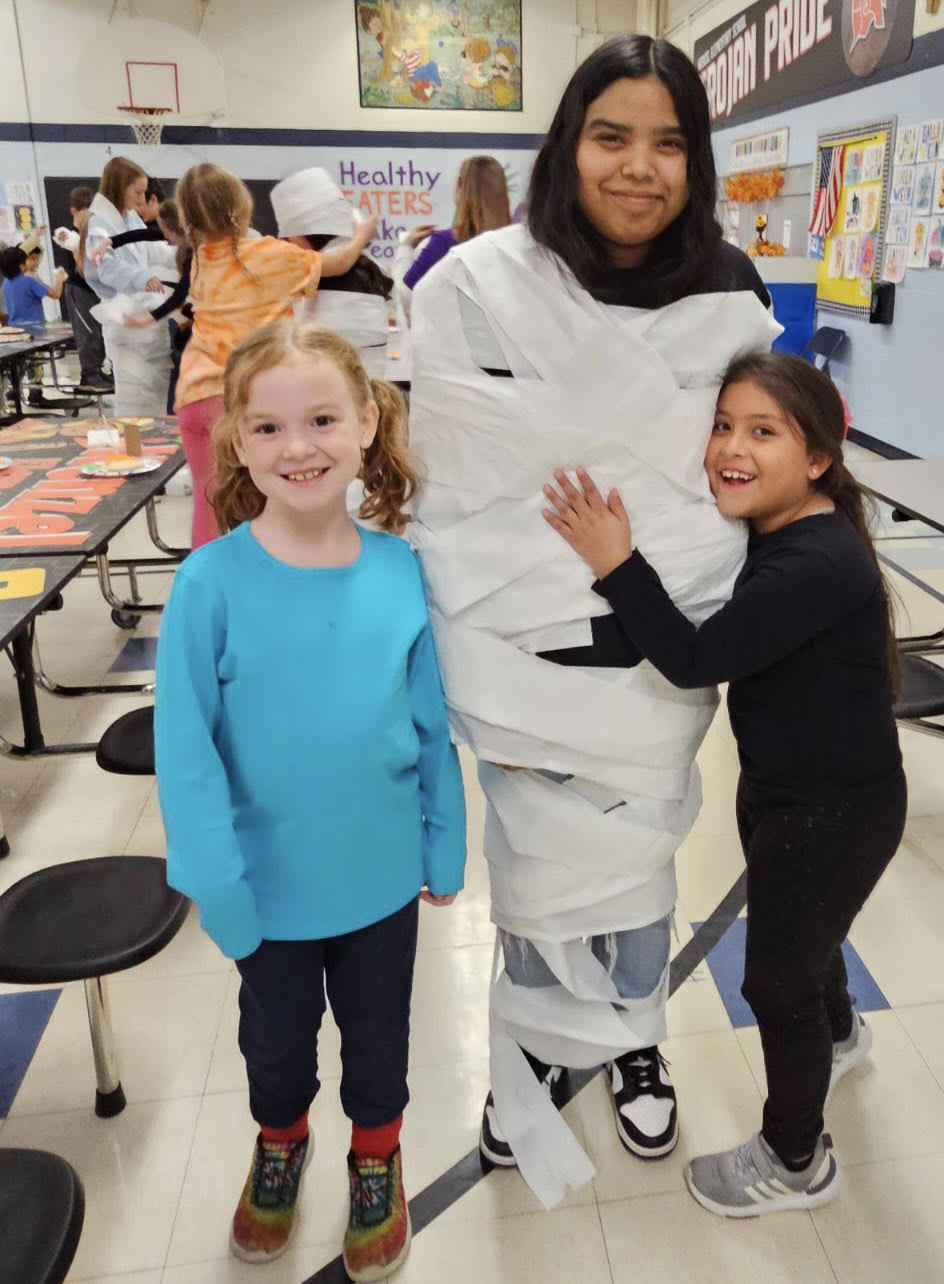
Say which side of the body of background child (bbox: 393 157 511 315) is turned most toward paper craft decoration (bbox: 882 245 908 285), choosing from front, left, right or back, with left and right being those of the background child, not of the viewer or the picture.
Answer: right

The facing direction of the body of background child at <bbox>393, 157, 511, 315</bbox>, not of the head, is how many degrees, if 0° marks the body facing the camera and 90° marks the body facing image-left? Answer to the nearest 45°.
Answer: approximately 135°

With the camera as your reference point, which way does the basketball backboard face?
facing the viewer

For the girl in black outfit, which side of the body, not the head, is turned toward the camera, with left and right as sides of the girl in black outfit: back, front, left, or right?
left

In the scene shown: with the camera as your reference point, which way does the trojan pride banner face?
facing the viewer and to the left of the viewer

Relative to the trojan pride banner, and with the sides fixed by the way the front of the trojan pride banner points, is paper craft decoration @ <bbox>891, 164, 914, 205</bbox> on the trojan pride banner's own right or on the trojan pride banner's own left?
on the trojan pride banner's own left

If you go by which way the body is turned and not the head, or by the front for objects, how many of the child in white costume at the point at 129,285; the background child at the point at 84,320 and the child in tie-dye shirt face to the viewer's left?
0

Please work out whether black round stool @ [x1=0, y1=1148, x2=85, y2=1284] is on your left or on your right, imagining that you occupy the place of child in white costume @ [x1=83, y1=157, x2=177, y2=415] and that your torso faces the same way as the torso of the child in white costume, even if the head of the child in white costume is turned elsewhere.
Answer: on your right

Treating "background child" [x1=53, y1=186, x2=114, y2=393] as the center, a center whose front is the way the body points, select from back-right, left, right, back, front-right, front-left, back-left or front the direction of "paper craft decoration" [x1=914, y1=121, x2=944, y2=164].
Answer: front-right

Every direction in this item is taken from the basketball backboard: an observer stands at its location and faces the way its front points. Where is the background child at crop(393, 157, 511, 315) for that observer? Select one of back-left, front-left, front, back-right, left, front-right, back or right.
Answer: front

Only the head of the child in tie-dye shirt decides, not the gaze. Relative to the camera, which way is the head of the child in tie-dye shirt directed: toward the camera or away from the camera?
away from the camera

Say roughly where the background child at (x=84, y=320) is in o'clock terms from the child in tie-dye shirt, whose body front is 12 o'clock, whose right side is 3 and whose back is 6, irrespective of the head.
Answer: The background child is roughly at 10 o'clock from the child in tie-dye shirt.

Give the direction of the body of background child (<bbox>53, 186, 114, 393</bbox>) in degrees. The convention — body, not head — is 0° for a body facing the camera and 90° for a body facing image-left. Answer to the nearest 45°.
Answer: approximately 270°

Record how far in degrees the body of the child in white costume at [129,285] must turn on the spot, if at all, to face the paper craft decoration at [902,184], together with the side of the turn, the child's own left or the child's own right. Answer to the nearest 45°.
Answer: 0° — they already face it

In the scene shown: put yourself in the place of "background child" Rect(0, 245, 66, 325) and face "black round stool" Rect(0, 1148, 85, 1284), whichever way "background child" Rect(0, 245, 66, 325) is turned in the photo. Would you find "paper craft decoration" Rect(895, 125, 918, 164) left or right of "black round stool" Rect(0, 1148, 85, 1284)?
left

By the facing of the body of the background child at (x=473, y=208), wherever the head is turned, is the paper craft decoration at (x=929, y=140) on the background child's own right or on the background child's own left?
on the background child's own right

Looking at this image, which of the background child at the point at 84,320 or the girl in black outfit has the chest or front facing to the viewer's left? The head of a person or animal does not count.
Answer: the girl in black outfit

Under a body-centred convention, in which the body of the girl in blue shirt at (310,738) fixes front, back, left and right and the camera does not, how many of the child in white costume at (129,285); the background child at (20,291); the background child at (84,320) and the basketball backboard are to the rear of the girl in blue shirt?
4

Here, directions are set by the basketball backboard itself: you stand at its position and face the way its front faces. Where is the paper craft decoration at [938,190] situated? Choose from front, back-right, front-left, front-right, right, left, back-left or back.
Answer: front-left

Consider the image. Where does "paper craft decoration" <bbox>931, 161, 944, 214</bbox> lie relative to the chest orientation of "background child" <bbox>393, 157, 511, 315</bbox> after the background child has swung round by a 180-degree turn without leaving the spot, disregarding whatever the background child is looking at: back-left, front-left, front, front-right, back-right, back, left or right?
left
